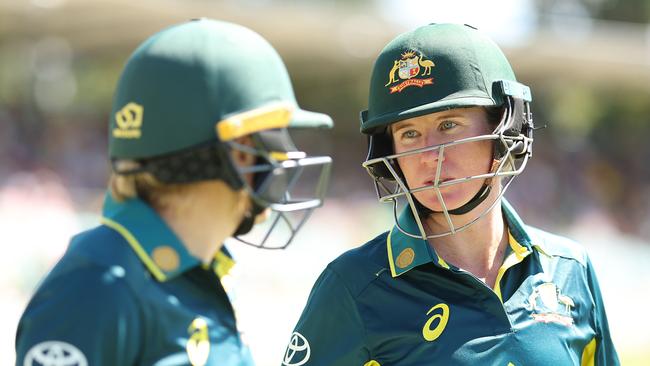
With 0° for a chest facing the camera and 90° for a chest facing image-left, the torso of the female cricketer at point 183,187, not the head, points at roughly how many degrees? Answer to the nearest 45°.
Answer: approximately 270°

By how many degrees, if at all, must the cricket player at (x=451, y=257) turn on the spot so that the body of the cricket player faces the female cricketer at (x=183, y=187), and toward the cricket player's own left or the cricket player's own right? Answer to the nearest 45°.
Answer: approximately 45° to the cricket player's own right

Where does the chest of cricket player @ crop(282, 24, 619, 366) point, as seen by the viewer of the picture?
toward the camera

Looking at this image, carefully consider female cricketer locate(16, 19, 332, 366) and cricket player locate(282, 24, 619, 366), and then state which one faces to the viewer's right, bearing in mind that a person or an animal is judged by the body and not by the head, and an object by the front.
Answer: the female cricketer

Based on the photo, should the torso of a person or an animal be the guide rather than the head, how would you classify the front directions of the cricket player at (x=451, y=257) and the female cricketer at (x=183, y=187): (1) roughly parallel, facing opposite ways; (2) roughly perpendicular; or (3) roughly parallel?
roughly perpendicular

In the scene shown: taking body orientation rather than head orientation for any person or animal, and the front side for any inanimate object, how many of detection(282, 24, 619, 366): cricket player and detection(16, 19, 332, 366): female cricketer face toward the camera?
1

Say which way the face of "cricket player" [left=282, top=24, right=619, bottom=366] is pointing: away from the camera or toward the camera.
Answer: toward the camera
